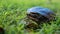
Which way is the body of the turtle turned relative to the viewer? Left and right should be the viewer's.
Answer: facing the viewer and to the left of the viewer
